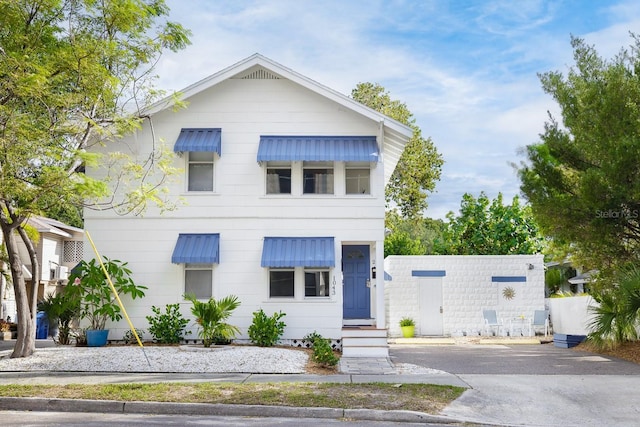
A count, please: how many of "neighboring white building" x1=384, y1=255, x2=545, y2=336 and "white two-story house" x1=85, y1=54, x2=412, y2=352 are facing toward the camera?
2

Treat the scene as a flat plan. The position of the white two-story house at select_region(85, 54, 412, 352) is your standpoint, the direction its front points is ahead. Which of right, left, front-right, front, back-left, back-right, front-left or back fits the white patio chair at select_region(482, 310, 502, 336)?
back-left

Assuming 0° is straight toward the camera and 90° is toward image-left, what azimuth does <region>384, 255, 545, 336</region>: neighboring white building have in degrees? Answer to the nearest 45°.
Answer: approximately 0°

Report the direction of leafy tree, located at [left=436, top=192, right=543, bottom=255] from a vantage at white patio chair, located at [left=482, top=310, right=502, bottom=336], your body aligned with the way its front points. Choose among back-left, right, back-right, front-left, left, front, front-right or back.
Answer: back-left

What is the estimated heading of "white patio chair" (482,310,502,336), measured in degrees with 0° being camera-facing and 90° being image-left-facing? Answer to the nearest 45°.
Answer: approximately 315°

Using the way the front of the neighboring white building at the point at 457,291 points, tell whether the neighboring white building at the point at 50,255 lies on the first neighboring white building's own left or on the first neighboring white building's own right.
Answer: on the first neighboring white building's own right

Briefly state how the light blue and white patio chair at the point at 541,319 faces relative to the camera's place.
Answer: facing the viewer and to the left of the viewer

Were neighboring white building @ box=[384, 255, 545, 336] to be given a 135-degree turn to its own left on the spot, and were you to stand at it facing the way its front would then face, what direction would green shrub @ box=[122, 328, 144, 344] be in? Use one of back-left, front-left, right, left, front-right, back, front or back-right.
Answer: back

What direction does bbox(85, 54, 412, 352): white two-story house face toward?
toward the camera

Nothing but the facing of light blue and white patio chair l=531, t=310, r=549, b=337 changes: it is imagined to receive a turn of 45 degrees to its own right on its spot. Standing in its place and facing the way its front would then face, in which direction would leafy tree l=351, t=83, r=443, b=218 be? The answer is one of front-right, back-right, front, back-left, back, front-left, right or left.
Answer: front-right
